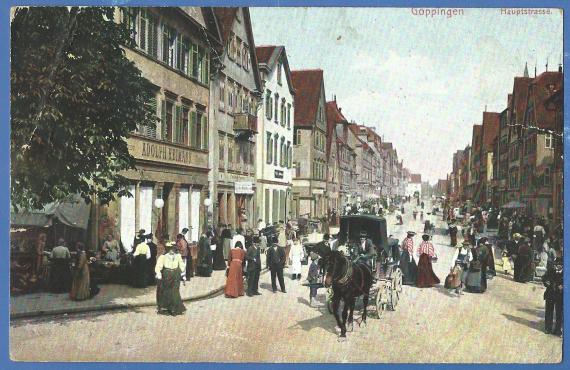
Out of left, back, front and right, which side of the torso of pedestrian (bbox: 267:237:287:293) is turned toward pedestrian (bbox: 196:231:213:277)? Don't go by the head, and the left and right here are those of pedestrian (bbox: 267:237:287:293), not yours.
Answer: right

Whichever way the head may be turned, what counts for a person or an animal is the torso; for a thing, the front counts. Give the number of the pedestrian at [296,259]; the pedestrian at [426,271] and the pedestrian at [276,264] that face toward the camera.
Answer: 2

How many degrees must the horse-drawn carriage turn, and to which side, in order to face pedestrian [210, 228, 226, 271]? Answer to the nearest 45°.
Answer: approximately 135° to its right

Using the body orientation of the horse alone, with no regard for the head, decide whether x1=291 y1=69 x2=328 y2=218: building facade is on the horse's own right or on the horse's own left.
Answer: on the horse's own right

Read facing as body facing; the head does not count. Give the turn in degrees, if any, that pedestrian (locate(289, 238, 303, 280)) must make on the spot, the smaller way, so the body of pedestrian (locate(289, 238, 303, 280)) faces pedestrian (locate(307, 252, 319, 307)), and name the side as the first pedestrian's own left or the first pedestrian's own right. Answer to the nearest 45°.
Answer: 0° — they already face them
